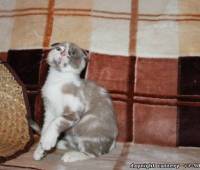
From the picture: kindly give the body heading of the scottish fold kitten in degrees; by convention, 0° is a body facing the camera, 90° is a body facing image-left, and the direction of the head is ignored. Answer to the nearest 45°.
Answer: approximately 45°
